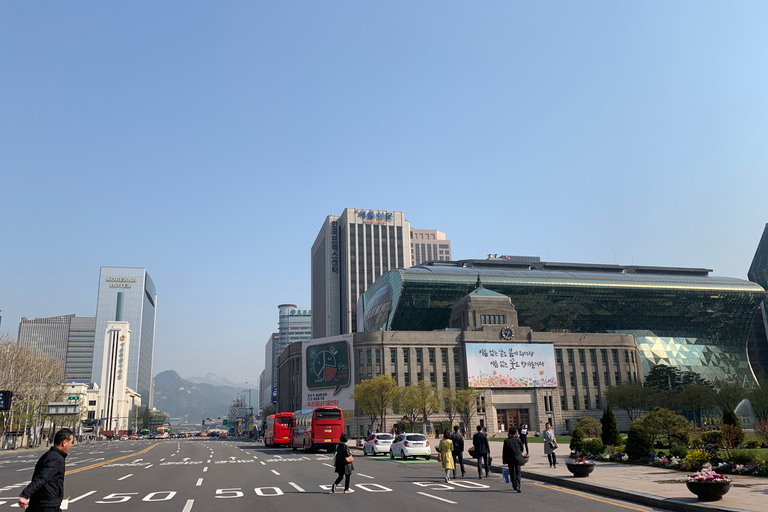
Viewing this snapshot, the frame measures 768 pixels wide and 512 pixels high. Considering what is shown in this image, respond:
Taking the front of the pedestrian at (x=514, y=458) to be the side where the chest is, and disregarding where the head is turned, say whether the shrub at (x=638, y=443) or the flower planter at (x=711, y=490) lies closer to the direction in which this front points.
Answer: the shrub

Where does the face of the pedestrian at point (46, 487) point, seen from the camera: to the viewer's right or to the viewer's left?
to the viewer's right

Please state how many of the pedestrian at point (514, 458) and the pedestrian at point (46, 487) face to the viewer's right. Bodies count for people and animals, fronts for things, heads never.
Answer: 1

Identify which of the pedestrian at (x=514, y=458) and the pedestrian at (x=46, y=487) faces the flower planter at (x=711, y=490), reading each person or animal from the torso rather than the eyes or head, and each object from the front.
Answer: the pedestrian at (x=46, y=487)

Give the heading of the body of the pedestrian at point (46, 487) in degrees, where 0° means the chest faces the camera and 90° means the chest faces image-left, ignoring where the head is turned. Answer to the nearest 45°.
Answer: approximately 270°

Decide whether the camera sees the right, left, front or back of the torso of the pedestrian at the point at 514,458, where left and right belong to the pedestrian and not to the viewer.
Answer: back
